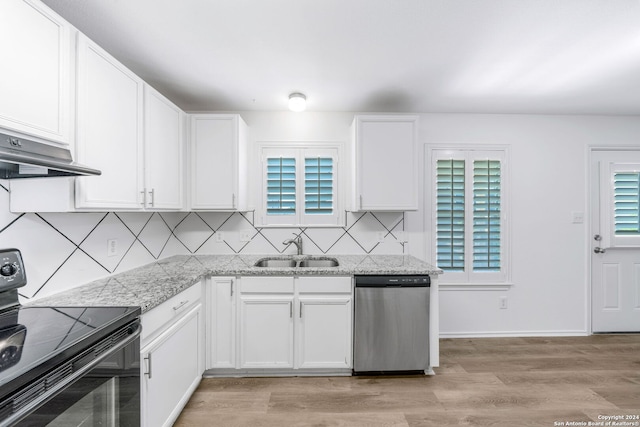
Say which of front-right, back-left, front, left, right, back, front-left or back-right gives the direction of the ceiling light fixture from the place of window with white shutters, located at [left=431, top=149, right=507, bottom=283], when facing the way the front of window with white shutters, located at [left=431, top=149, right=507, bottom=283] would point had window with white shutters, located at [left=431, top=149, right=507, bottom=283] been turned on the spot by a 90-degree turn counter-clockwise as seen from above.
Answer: back-right

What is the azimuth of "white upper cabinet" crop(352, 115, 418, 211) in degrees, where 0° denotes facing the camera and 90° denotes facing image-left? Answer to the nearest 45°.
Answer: approximately 0°

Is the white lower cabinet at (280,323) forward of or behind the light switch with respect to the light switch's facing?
forward

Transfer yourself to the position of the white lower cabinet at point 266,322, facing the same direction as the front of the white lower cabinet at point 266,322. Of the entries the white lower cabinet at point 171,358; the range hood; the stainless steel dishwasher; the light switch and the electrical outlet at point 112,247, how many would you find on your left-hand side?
2

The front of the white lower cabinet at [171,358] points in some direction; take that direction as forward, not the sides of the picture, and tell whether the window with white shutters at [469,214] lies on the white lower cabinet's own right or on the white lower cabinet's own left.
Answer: on the white lower cabinet's own left

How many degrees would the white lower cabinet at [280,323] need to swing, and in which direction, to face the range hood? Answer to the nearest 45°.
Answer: approximately 45° to its right

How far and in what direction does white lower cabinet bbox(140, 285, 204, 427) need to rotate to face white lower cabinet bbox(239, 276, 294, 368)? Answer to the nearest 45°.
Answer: approximately 90° to its left
